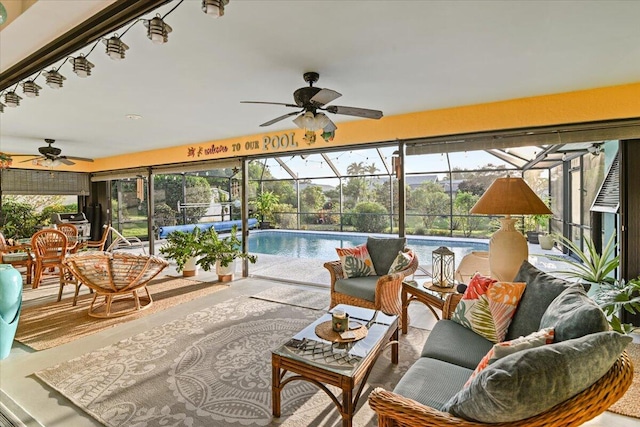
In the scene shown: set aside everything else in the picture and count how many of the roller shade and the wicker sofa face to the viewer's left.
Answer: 1

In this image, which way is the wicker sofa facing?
to the viewer's left

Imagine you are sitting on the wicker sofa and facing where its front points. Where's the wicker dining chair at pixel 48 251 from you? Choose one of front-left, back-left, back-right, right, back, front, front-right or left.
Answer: front

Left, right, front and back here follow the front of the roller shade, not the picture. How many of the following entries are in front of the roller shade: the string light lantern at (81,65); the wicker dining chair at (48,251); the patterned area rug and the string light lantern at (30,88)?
4

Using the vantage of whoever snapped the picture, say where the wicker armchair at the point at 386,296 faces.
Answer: facing the viewer and to the left of the viewer

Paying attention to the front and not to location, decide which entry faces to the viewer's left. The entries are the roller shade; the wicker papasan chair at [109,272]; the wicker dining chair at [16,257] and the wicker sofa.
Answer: the wicker sofa

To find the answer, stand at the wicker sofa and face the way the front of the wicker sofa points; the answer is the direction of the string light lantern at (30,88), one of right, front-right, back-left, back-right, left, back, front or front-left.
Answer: front

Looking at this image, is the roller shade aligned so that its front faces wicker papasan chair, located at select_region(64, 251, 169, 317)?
yes

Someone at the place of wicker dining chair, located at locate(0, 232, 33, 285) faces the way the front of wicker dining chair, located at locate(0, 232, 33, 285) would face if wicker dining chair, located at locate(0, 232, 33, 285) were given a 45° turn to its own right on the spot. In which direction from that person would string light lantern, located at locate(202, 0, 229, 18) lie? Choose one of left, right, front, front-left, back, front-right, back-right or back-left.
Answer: front-right

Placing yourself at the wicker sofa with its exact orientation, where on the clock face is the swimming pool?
The swimming pool is roughly at 2 o'clock from the wicker sofa.

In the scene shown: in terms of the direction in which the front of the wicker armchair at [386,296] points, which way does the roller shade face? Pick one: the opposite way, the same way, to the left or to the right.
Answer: to the left

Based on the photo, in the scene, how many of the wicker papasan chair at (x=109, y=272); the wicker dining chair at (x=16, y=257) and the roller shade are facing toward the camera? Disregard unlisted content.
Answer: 1

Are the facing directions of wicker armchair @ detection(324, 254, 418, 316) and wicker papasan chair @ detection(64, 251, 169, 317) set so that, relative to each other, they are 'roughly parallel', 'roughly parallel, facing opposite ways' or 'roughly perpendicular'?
roughly perpendicular

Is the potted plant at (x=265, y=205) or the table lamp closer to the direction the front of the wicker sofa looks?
the potted plant
